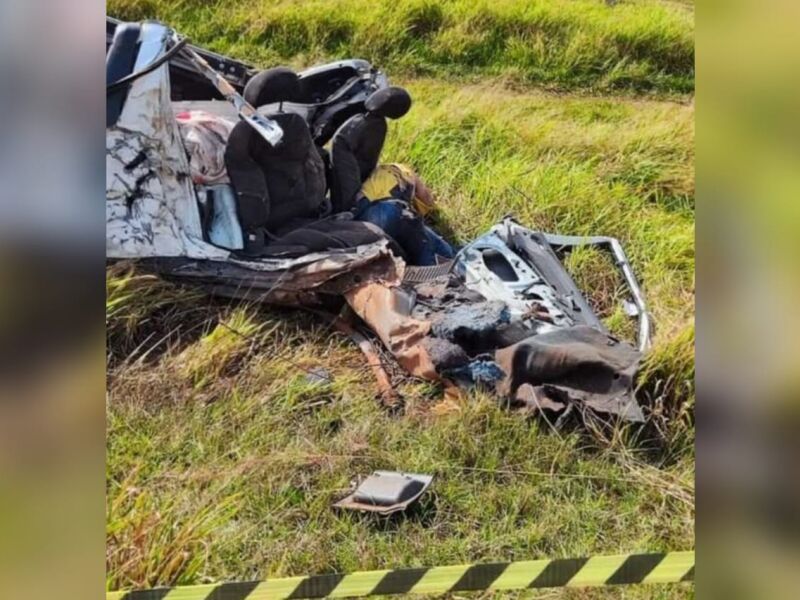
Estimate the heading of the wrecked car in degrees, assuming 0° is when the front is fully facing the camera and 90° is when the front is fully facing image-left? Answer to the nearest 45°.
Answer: approximately 315°
